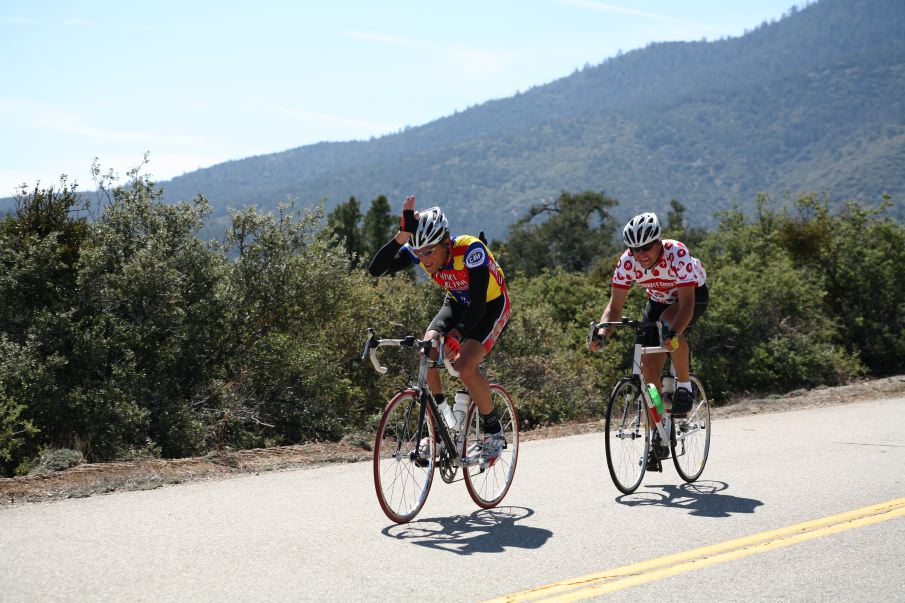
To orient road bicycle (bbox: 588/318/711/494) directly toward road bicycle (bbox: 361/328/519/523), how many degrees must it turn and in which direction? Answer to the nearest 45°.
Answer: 0° — it already faces it

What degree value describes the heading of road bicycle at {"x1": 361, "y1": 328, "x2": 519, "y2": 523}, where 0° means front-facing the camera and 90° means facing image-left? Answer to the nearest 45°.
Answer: approximately 45°

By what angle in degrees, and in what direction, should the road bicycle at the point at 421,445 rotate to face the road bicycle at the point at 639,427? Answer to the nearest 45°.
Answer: approximately 180°

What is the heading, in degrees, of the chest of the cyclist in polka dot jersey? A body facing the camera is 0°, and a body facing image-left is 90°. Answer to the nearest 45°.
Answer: approximately 45°

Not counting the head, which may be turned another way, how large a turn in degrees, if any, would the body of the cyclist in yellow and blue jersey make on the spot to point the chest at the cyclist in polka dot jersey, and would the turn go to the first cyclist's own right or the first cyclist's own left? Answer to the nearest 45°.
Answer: approximately 180°

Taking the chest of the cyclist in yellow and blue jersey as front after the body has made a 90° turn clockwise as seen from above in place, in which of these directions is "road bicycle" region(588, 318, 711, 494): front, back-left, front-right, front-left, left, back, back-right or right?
right

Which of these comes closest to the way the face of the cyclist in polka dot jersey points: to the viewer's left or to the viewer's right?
to the viewer's left

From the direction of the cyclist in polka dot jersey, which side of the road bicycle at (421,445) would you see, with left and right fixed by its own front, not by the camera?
back
